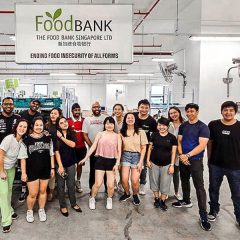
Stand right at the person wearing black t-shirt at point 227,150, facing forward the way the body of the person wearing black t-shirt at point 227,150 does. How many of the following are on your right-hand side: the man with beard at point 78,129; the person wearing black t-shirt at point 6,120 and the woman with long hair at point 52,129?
3

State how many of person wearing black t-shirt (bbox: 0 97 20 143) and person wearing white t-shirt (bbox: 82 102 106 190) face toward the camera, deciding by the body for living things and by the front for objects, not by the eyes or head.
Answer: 2

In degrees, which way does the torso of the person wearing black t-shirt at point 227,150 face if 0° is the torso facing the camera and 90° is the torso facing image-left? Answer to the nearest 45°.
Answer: approximately 0°

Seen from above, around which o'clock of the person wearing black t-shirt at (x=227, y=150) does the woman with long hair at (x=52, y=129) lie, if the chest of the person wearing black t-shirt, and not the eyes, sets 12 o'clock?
The woman with long hair is roughly at 3 o'clock from the person wearing black t-shirt.

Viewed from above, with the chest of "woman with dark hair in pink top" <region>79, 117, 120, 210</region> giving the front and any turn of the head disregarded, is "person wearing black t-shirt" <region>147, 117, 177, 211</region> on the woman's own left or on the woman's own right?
on the woman's own left

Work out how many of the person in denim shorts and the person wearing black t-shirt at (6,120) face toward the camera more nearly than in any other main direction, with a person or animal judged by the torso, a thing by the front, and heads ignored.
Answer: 2

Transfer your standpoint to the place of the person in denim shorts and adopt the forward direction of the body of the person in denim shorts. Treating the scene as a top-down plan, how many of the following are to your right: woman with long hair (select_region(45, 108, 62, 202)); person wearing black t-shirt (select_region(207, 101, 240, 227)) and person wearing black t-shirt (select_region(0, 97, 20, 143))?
2

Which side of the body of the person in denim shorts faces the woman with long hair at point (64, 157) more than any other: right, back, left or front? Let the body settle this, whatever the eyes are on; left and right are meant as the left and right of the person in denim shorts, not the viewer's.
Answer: right
